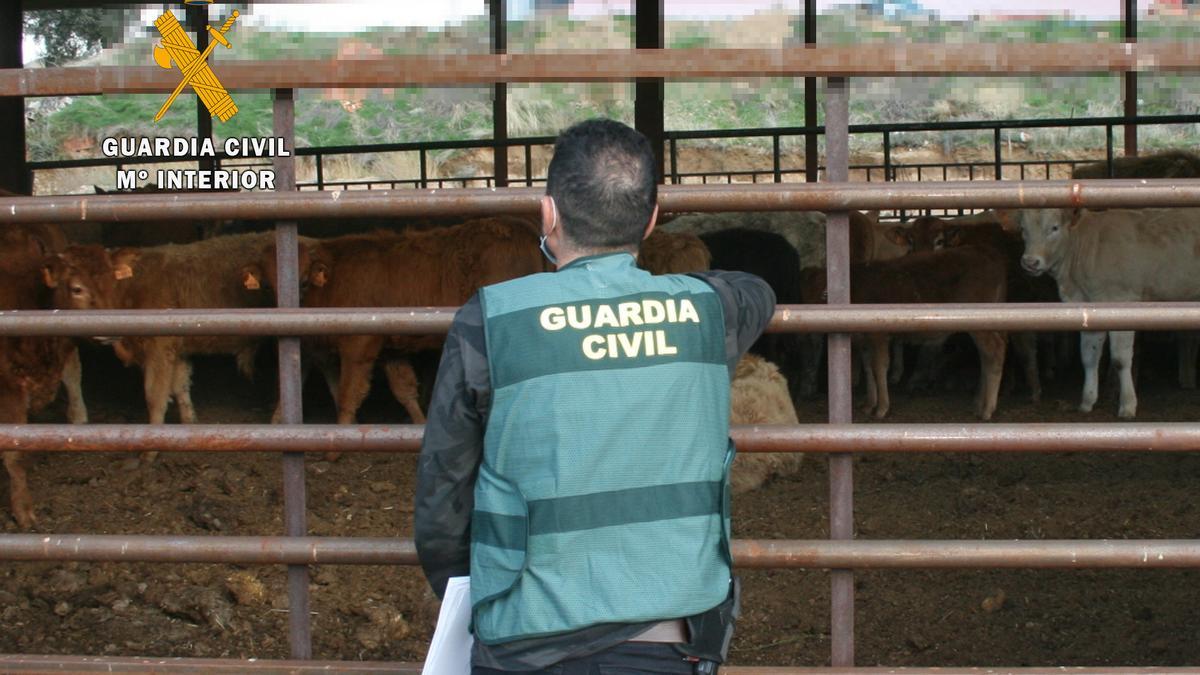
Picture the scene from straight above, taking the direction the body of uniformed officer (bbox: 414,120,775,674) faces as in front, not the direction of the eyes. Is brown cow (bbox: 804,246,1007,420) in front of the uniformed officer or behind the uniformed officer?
in front

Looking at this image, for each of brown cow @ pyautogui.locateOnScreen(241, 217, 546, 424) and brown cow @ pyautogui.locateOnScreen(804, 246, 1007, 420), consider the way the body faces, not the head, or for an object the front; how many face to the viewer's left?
2

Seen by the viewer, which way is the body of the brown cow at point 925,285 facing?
to the viewer's left

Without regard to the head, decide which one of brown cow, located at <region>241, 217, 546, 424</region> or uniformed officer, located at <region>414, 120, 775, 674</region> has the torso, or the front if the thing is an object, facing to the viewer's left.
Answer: the brown cow

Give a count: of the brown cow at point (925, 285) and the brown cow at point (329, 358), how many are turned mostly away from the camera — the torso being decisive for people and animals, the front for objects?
0

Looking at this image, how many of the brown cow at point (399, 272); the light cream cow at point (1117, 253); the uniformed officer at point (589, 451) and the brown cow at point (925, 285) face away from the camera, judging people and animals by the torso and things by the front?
1

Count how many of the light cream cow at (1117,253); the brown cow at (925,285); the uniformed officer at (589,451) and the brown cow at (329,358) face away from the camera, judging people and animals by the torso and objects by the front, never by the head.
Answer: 1

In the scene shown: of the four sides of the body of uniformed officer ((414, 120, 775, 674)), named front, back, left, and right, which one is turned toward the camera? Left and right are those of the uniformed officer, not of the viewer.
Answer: back

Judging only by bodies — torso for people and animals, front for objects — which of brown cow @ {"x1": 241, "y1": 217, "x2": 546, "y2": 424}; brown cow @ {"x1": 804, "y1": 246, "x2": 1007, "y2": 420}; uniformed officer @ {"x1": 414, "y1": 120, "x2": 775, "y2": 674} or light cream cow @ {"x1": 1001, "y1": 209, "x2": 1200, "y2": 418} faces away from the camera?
the uniformed officer

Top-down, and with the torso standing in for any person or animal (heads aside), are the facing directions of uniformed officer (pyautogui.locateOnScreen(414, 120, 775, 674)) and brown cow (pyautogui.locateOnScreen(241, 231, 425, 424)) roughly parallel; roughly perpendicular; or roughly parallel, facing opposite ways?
roughly perpendicular

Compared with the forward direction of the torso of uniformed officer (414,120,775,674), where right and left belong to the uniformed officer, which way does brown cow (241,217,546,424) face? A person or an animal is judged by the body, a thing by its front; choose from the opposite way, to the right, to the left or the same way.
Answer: to the left

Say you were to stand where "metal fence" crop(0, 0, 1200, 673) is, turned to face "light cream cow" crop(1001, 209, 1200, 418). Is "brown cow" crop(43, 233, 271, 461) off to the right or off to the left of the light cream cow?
left

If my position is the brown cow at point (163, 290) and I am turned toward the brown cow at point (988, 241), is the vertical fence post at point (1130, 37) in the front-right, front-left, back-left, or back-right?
front-left

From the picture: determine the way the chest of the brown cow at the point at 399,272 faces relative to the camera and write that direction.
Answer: to the viewer's left
